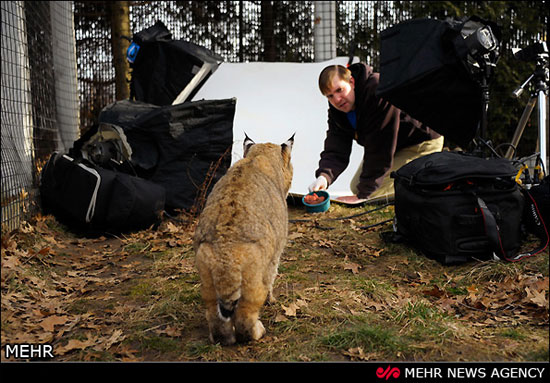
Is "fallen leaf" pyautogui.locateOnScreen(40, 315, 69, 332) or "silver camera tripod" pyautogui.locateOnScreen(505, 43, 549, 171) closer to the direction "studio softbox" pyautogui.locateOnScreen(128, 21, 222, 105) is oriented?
the silver camera tripod

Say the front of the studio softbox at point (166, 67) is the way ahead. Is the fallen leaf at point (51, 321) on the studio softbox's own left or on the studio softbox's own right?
on the studio softbox's own right

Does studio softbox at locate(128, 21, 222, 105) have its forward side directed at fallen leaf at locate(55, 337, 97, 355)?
no

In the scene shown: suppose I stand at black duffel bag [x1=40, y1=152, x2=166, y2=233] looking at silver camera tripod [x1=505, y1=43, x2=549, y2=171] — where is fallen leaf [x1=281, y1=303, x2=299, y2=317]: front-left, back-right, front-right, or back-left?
front-right

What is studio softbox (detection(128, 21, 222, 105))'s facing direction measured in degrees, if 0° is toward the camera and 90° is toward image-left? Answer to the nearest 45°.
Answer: approximately 270°

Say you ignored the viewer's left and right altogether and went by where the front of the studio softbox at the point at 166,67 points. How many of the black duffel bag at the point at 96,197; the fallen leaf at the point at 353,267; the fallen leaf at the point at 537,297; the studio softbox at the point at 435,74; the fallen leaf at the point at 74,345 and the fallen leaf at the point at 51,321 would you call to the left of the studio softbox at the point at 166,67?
0

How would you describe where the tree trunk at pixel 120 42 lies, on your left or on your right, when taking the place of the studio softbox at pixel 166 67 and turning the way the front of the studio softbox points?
on your left

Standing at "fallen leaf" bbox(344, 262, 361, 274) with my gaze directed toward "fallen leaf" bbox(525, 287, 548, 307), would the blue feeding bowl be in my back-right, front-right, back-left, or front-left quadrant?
back-left

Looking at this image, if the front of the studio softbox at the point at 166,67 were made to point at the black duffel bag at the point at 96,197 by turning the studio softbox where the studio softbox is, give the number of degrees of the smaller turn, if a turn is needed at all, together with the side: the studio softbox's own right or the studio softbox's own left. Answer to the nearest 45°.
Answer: approximately 90° to the studio softbox's own right

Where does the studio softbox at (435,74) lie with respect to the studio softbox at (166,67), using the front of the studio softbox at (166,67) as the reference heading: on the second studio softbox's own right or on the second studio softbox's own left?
on the second studio softbox's own right

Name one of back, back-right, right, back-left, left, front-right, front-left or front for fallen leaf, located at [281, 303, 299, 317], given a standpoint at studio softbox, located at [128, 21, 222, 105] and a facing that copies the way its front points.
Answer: right

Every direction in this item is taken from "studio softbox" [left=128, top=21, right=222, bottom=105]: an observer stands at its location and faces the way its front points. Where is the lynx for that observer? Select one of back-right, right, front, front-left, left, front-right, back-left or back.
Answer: right

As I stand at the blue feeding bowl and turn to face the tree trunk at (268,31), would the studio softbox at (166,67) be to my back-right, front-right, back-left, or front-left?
front-left

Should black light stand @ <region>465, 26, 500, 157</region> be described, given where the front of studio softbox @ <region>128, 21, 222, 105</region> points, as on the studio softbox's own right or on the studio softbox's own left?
on the studio softbox's own right
